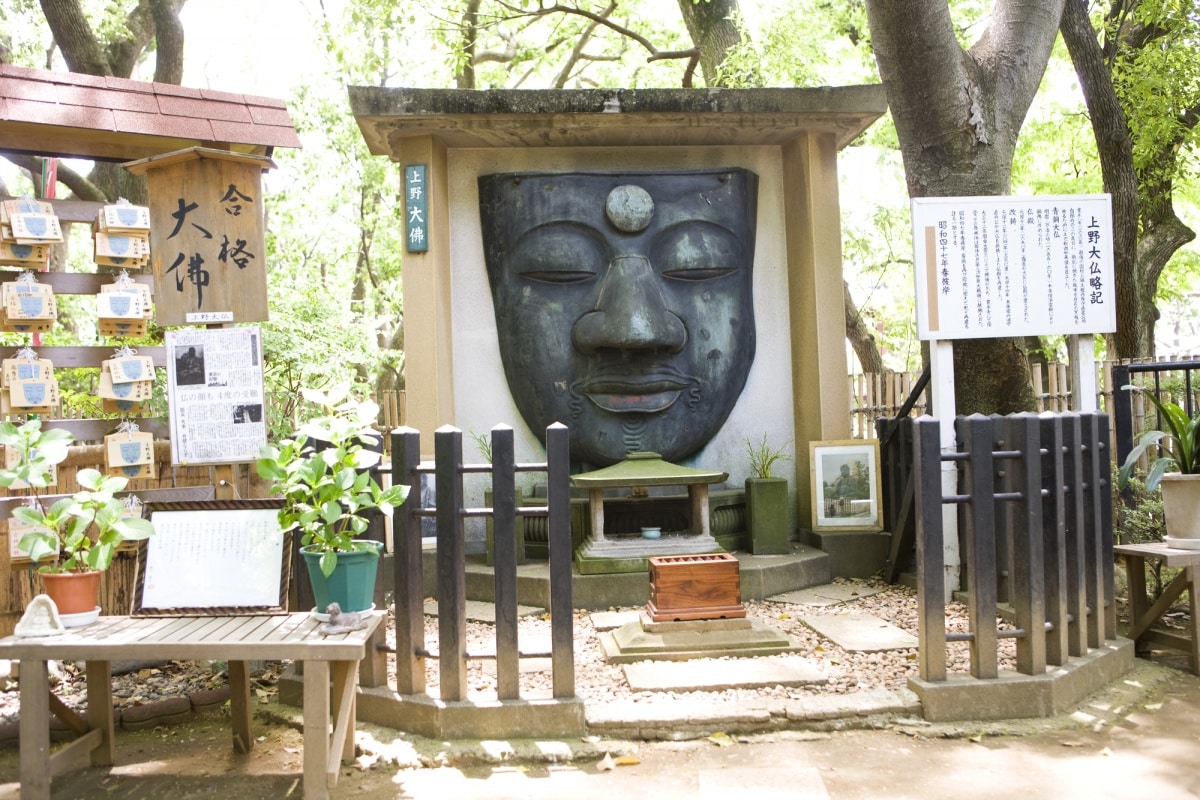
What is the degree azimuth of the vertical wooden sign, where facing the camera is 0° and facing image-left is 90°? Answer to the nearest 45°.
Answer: approximately 0°

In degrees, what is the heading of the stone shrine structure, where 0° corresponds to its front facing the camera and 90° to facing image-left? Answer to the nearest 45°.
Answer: approximately 0°

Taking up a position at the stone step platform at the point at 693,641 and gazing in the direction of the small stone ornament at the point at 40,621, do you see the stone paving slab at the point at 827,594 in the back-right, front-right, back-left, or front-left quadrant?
back-right
